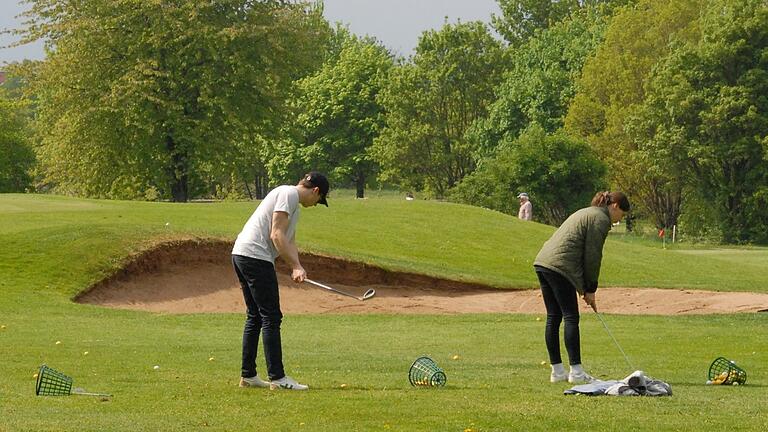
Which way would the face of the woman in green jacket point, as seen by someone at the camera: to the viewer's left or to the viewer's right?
to the viewer's right

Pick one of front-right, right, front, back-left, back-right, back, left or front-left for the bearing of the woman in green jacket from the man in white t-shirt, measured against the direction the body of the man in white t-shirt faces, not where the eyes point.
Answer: front

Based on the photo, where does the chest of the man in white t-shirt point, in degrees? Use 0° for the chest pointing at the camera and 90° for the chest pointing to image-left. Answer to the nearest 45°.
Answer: approximately 270°

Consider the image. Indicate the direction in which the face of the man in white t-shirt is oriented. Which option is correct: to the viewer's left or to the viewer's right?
to the viewer's right
